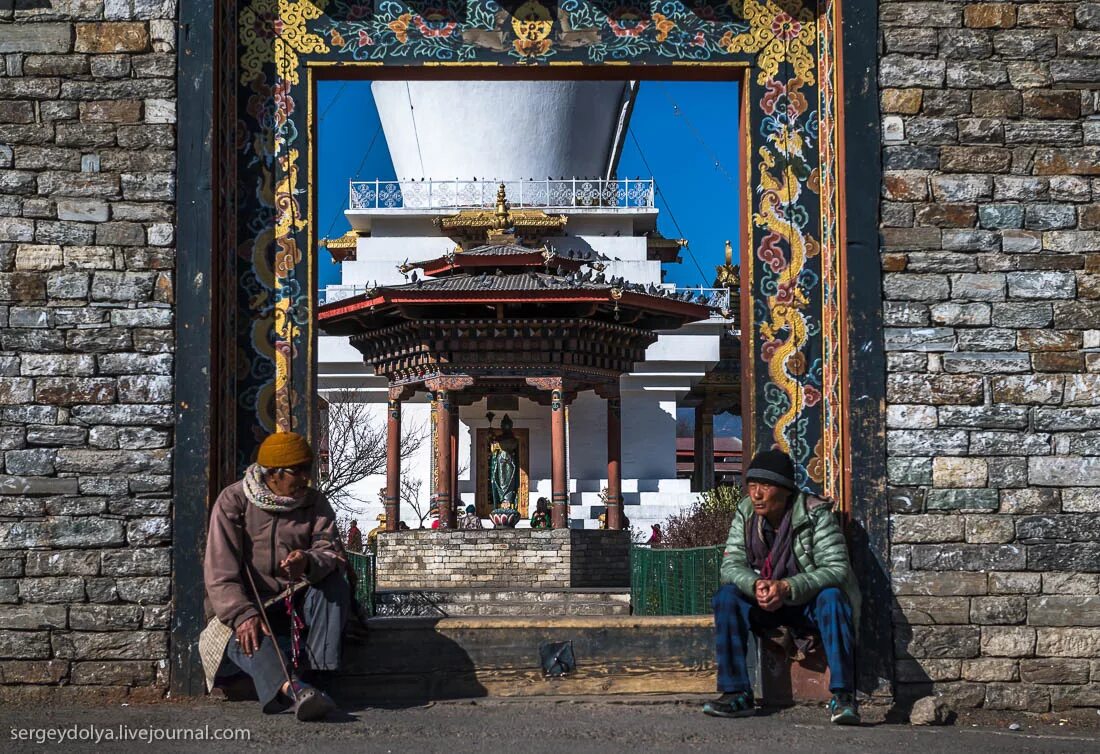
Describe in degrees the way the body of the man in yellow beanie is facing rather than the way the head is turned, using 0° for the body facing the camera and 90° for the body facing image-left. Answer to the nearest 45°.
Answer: approximately 315°

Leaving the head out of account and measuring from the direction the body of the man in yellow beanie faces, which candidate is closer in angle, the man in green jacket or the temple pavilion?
the man in green jacket

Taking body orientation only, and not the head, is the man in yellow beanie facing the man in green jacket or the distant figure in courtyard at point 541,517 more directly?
the man in green jacket

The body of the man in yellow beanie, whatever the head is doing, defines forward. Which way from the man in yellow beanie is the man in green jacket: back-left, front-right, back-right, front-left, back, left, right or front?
front-left

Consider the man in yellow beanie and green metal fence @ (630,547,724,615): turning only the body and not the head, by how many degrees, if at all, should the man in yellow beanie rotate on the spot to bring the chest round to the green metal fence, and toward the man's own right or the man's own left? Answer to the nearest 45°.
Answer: approximately 90° to the man's own left

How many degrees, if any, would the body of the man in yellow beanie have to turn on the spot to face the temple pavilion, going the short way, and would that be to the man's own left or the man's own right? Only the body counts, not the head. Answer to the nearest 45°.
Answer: approximately 135° to the man's own left
